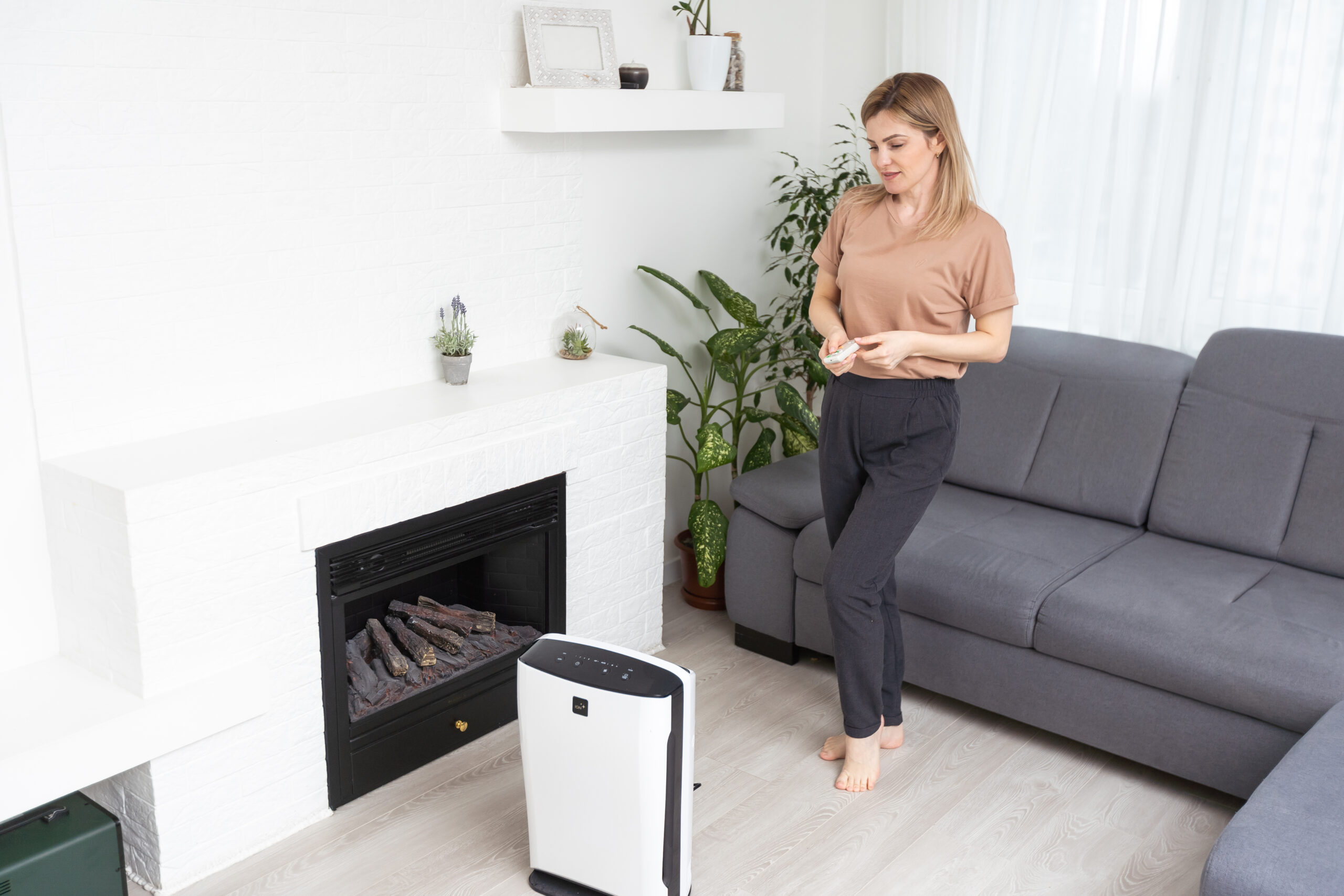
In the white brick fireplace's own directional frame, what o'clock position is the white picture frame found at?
The white picture frame is roughly at 9 o'clock from the white brick fireplace.

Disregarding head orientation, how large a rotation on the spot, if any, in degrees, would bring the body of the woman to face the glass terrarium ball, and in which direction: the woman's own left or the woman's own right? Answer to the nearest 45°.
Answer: approximately 90° to the woman's own right

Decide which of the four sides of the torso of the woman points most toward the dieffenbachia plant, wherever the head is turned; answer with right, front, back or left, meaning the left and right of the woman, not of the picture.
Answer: right

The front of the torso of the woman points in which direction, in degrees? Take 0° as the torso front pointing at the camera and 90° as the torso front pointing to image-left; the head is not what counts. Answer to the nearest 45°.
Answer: approximately 45°

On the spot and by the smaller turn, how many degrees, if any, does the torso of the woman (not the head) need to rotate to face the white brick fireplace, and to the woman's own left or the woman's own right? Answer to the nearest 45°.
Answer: approximately 45° to the woman's own right

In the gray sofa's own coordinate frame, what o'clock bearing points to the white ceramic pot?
The white ceramic pot is roughly at 2 o'clock from the gray sofa.

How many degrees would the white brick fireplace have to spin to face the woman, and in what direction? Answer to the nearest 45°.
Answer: approximately 45° to its left

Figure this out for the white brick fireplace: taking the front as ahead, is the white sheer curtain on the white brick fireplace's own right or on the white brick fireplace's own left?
on the white brick fireplace's own left

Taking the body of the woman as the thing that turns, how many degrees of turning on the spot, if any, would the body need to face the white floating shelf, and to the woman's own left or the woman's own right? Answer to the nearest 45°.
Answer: approximately 90° to the woman's own right

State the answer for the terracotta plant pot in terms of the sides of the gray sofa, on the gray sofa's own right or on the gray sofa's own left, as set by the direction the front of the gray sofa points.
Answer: on the gray sofa's own right
